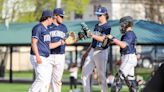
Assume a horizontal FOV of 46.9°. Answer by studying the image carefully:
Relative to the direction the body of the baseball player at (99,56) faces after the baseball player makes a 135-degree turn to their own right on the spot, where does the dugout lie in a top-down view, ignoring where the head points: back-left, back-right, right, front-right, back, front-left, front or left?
front

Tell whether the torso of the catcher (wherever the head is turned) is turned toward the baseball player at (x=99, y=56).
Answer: yes

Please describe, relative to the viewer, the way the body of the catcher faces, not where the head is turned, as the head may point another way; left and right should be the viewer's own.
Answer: facing to the left of the viewer

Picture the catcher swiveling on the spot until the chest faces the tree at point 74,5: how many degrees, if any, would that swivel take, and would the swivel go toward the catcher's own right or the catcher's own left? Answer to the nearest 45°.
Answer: approximately 90° to the catcher's own right

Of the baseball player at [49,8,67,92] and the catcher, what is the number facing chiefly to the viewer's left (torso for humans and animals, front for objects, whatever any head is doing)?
1

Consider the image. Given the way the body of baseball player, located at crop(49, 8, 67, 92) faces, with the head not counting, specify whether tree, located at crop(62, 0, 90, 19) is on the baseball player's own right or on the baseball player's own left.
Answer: on the baseball player's own left

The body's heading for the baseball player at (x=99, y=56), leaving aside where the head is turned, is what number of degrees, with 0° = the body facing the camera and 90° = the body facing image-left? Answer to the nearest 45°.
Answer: approximately 45°

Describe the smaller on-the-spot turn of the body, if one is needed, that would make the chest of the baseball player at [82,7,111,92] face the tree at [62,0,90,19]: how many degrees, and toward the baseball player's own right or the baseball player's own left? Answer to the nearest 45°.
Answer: approximately 135° to the baseball player's own right
